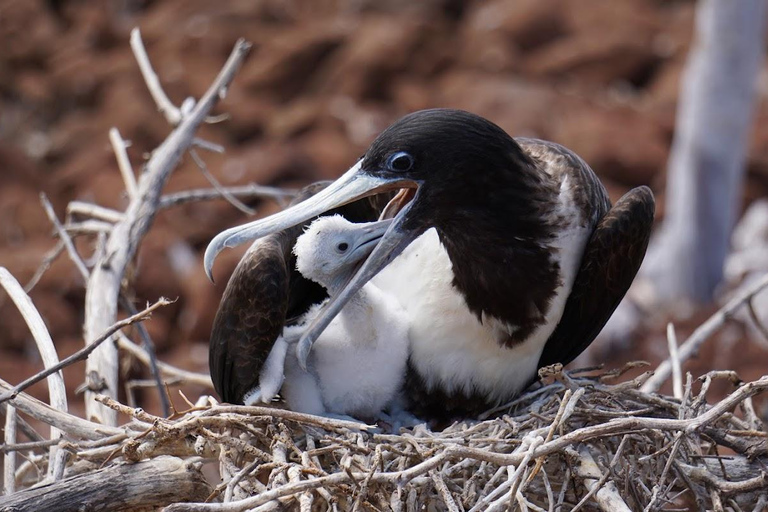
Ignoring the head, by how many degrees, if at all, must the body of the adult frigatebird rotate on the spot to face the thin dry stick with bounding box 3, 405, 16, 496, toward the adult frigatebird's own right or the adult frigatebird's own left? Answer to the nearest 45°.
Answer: approximately 45° to the adult frigatebird's own right

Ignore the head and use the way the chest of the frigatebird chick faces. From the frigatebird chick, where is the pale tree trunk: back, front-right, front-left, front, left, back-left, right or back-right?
left

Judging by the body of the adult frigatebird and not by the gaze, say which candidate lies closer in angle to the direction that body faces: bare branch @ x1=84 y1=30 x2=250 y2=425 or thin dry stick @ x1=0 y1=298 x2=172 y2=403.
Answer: the thin dry stick

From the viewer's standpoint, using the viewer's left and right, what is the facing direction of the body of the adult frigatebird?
facing the viewer and to the left of the viewer

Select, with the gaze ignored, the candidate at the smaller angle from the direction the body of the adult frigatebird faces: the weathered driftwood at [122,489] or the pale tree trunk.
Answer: the weathered driftwood

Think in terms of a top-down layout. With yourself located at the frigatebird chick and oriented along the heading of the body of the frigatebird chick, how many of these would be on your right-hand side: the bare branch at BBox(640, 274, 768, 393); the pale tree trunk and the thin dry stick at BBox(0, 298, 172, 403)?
1

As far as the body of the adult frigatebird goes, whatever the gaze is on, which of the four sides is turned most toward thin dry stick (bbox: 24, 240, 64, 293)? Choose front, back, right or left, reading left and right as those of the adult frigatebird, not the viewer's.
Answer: right

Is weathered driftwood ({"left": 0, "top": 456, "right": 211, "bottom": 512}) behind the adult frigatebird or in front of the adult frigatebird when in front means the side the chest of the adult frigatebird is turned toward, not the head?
in front

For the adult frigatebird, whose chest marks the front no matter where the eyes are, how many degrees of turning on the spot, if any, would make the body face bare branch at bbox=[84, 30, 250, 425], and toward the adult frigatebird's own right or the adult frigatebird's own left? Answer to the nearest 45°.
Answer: approximately 45° to the adult frigatebird's own right

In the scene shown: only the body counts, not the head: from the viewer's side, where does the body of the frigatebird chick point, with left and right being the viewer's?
facing the viewer and to the right of the viewer

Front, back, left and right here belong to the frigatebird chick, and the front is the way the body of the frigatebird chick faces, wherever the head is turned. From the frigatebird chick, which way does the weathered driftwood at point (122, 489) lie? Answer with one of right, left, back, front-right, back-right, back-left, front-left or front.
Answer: right
